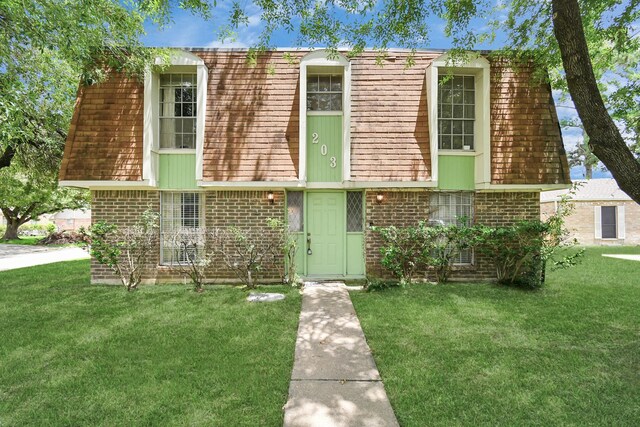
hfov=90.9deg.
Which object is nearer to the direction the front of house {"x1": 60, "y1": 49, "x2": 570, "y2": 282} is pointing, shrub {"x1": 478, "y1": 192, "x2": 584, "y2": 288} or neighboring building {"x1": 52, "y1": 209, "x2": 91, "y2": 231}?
the shrub

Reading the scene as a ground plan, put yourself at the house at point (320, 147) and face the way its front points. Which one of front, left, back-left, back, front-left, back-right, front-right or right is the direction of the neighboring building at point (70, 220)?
back-right

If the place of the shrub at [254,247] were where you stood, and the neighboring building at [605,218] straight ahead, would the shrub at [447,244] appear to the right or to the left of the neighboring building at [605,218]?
right

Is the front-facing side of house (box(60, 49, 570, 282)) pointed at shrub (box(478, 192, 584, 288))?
no

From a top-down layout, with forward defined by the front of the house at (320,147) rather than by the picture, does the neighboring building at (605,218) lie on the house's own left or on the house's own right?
on the house's own left

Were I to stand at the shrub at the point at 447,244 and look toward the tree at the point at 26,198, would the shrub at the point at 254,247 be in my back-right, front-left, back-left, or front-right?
front-left

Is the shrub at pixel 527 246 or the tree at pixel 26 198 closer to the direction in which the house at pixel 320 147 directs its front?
the shrub

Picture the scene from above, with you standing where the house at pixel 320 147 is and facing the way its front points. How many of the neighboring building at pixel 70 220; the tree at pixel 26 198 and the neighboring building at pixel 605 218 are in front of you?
0

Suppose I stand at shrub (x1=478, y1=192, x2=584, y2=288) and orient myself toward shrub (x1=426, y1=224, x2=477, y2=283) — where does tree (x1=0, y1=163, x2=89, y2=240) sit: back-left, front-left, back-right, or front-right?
front-right

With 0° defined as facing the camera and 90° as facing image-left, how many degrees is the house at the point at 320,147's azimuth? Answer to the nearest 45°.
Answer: approximately 0°

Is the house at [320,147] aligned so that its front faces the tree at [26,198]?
no
